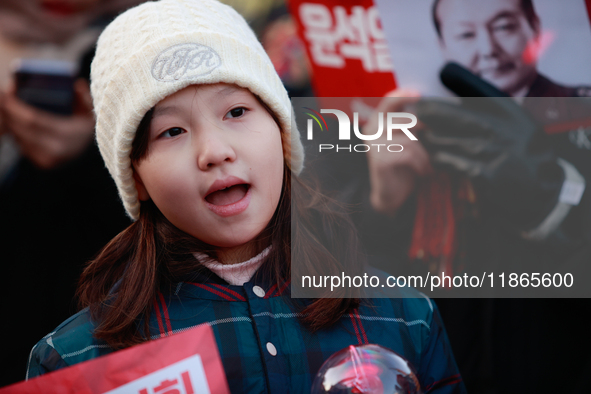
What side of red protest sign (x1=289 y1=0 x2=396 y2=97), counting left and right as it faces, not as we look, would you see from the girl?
front

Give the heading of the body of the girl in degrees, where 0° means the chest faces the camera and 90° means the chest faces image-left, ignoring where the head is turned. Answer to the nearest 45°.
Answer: approximately 0°
